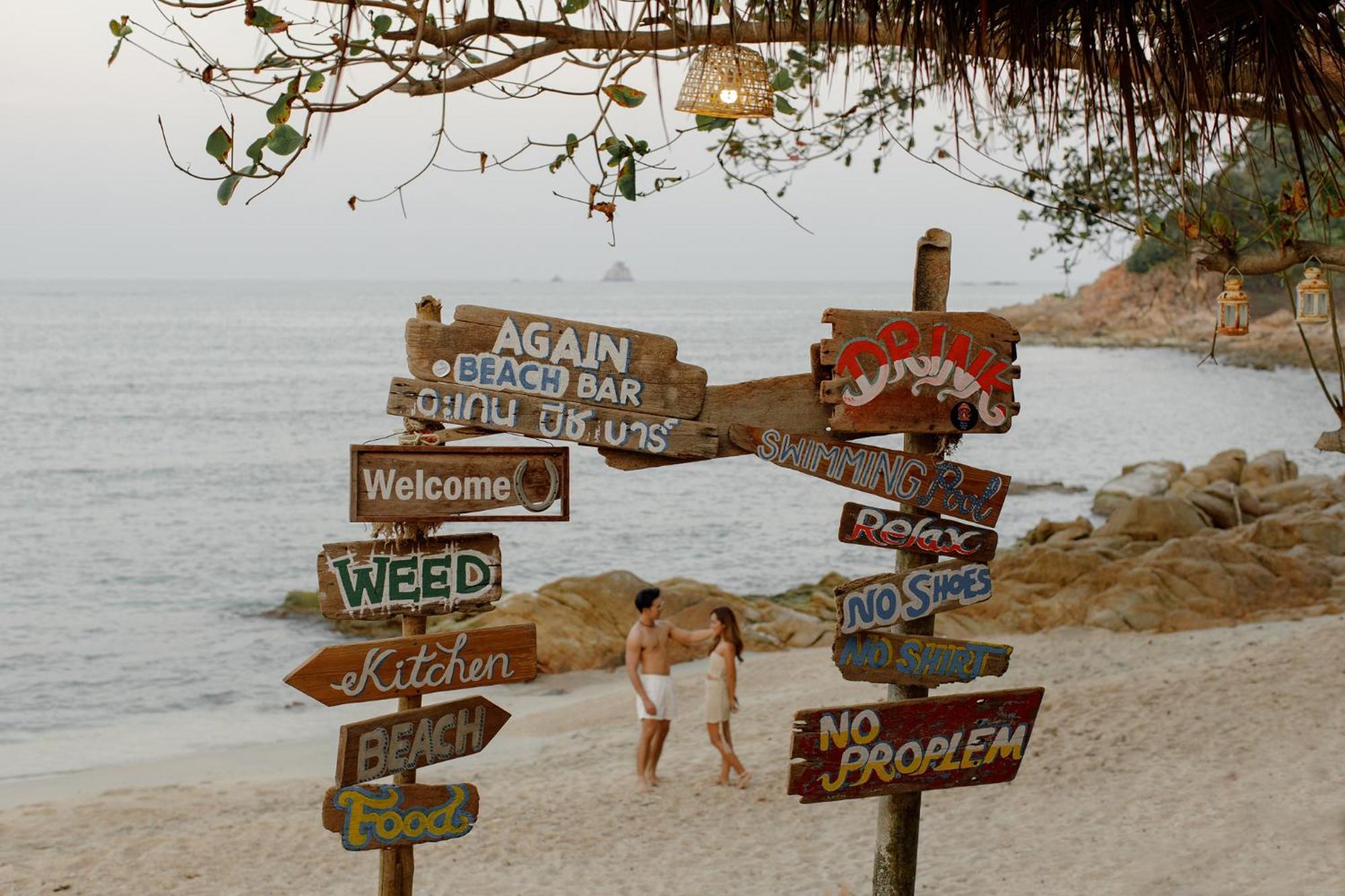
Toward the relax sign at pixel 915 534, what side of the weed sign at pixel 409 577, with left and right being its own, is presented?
left

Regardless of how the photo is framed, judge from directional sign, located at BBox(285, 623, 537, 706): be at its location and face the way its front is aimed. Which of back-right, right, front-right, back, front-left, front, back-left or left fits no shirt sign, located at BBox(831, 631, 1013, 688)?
left

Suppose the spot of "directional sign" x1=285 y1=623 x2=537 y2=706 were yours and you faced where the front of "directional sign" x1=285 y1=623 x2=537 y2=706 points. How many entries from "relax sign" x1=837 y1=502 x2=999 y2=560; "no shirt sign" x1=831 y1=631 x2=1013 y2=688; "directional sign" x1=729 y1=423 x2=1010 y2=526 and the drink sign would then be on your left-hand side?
4

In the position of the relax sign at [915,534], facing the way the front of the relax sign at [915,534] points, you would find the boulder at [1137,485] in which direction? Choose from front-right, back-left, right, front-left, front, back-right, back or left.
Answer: back

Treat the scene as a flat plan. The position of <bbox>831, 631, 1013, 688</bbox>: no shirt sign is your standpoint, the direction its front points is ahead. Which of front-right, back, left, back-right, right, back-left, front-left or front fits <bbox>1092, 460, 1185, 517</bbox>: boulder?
back

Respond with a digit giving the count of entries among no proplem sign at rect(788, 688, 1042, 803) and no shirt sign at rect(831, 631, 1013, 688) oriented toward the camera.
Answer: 2

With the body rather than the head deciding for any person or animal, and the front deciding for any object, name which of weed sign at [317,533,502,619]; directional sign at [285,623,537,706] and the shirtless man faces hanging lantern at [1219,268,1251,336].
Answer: the shirtless man

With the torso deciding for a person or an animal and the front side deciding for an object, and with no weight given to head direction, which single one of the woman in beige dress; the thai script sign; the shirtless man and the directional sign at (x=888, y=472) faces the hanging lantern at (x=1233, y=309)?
the shirtless man

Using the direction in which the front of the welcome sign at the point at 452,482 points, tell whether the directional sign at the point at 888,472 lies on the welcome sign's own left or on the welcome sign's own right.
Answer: on the welcome sign's own left

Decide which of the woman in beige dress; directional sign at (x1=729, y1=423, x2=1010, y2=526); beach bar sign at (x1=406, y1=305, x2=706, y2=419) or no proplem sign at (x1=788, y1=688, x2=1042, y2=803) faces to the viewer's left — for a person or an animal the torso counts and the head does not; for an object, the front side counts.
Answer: the woman in beige dress

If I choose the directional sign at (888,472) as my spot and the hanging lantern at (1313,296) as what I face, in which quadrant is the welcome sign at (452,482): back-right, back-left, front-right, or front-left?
back-left

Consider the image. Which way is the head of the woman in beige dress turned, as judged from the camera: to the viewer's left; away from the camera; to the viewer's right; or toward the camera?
to the viewer's left
